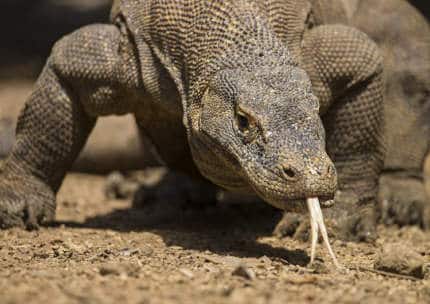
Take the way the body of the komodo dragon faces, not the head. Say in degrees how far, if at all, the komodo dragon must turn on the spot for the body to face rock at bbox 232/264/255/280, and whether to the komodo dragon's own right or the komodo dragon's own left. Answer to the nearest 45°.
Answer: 0° — it already faces it

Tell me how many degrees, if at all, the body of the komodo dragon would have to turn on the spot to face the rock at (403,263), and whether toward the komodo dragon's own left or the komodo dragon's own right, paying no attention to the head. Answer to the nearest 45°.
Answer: approximately 45° to the komodo dragon's own left

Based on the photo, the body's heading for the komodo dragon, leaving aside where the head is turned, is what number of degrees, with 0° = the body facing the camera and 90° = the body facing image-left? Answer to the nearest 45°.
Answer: approximately 0°
